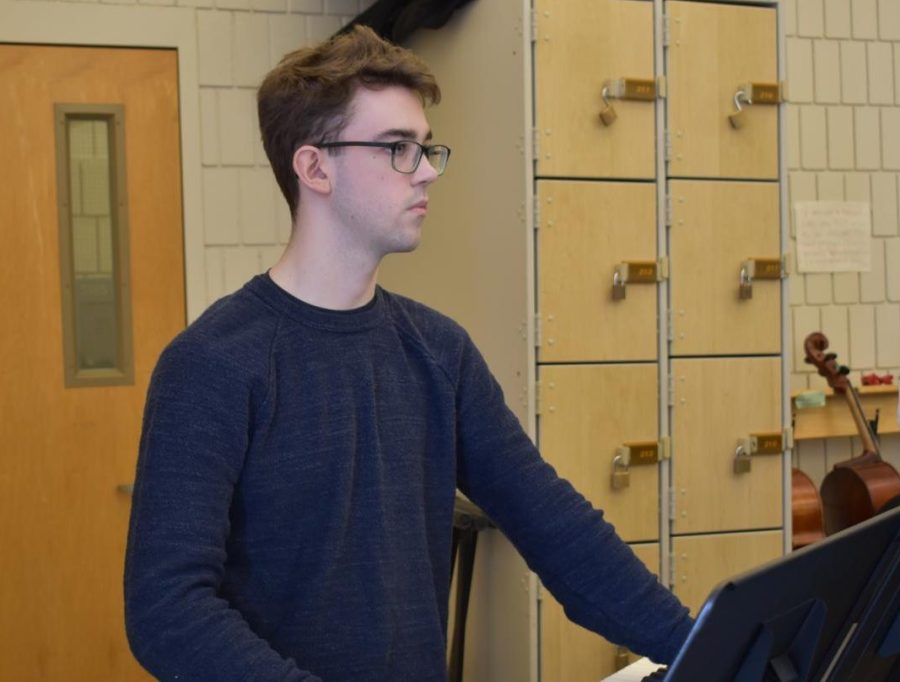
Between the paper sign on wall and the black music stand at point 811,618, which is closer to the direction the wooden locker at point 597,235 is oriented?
the black music stand

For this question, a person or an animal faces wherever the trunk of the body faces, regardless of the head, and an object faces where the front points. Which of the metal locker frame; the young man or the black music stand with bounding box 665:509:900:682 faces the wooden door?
the black music stand

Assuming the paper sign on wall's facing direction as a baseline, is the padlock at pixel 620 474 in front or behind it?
in front

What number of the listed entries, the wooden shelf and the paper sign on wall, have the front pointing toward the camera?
2

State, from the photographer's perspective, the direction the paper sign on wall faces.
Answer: facing the viewer

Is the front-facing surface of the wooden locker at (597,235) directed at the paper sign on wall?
no

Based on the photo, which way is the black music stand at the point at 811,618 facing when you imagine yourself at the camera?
facing away from the viewer and to the left of the viewer

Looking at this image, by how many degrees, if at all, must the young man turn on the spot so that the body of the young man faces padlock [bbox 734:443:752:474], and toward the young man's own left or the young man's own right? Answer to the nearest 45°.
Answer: approximately 90° to the young man's own left

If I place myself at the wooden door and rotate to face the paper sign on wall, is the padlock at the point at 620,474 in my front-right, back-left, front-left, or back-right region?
front-right

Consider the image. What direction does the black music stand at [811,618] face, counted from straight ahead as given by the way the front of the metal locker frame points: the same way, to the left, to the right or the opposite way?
the opposite way

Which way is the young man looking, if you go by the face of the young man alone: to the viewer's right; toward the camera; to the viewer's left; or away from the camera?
to the viewer's right

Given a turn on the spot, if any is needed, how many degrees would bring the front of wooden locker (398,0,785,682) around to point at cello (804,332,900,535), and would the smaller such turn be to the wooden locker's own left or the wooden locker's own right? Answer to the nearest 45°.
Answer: approximately 90° to the wooden locker's own left

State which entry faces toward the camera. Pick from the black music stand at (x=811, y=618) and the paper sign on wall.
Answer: the paper sign on wall

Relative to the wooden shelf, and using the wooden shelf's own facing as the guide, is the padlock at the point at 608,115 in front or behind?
in front

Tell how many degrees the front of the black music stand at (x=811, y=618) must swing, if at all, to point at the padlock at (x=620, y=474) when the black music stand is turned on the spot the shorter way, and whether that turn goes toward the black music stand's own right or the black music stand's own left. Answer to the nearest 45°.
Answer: approximately 45° to the black music stand's own right
